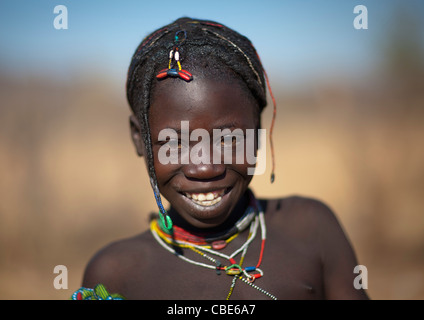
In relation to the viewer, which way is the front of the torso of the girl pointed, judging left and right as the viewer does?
facing the viewer
